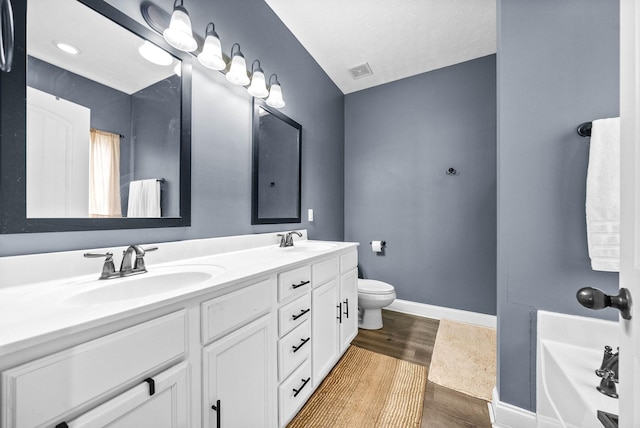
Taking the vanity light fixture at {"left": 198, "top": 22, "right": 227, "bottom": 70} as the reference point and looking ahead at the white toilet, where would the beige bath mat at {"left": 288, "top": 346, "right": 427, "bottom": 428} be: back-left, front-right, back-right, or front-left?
front-right

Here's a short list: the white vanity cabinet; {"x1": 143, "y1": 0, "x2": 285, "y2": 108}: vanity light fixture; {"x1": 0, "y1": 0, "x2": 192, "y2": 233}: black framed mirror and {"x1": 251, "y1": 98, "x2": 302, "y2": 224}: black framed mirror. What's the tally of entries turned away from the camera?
0

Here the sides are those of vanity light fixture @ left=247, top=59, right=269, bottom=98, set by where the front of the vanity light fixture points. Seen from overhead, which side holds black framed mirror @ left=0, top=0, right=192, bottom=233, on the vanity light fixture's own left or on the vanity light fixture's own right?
on the vanity light fixture's own right

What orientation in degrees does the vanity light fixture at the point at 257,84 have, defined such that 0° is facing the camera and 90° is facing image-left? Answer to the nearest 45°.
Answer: approximately 315°

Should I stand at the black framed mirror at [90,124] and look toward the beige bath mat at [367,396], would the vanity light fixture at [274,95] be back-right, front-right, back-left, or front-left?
front-left

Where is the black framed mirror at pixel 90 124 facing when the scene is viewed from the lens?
facing the viewer and to the right of the viewer

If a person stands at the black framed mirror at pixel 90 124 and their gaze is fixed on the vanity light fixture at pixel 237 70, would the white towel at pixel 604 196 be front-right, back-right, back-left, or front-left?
front-right

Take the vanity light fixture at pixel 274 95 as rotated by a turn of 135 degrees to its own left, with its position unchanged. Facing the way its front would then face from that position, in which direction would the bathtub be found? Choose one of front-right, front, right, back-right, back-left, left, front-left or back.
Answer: back-right

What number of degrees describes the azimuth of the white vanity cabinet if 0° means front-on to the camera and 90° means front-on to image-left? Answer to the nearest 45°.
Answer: approximately 315°
